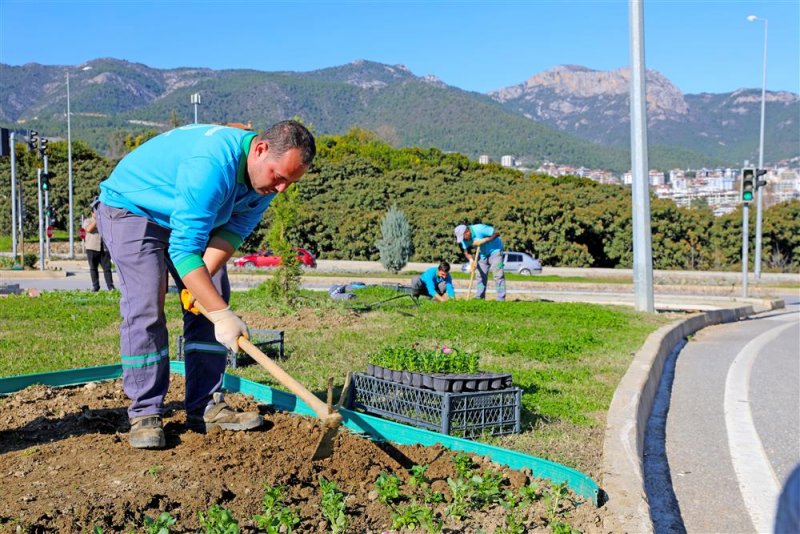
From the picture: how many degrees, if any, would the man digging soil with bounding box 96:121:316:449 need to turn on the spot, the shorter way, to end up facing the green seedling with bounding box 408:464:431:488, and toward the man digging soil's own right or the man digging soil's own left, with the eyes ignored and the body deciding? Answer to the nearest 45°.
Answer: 0° — they already face it

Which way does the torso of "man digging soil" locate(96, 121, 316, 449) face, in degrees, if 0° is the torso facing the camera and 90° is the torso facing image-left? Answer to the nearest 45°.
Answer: approximately 315°

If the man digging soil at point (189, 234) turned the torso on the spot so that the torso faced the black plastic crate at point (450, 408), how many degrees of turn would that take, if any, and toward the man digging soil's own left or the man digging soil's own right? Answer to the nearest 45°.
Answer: approximately 45° to the man digging soil's own left

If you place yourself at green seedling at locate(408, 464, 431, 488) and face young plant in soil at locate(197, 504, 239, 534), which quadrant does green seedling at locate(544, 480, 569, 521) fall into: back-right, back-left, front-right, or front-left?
back-left

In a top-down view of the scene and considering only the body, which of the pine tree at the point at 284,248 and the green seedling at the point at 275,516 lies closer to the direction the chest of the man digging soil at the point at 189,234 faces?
the green seedling

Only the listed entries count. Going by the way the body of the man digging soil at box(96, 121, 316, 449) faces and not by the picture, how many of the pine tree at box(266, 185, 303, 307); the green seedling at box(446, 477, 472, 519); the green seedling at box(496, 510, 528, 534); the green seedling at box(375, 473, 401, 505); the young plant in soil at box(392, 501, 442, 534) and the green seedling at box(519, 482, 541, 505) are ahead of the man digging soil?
5

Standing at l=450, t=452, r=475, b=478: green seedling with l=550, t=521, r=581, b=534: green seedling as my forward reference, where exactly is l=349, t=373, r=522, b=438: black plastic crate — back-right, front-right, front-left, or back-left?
back-left

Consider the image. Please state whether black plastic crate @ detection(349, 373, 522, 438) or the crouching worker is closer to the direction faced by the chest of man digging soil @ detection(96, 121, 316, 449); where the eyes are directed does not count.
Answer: the black plastic crate
